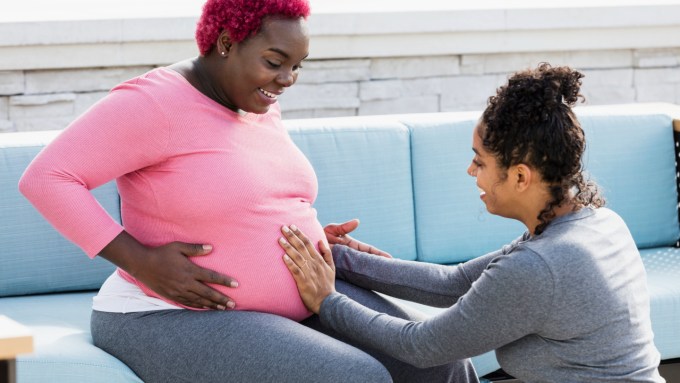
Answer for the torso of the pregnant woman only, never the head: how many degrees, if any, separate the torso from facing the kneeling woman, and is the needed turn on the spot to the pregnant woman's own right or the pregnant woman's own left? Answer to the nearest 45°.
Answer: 0° — they already face them

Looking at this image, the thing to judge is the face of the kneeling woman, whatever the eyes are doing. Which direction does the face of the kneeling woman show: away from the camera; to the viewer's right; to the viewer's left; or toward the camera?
to the viewer's left

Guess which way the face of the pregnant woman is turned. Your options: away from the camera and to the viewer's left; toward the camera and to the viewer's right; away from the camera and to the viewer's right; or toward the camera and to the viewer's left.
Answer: toward the camera and to the viewer's right

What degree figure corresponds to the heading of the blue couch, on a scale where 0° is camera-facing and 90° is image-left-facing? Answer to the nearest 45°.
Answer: approximately 0°
